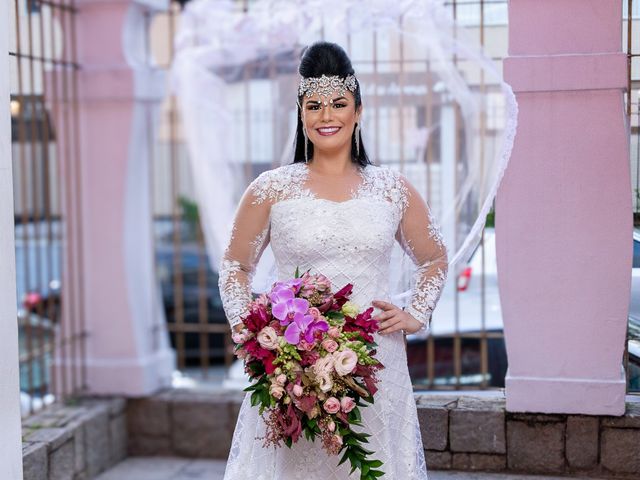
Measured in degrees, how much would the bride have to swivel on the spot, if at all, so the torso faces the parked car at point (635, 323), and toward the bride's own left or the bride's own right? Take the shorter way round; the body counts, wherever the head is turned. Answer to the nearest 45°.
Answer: approximately 135° to the bride's own left

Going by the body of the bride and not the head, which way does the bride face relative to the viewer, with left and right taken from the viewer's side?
facing the viewer

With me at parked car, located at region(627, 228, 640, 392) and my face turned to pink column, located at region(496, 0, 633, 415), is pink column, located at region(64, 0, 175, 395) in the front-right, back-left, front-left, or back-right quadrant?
front-right

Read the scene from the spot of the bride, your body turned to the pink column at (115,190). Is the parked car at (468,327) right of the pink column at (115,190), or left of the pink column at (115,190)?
right

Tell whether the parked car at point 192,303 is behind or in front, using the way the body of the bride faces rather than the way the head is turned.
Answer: behind

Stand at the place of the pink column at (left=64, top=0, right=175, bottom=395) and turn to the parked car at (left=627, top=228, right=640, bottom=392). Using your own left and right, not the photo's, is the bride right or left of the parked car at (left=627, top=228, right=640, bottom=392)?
right

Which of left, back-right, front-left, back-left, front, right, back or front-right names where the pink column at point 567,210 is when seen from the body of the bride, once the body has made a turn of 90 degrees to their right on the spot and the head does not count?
back-right

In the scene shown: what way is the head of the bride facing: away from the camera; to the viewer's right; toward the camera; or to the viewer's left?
toward the camera

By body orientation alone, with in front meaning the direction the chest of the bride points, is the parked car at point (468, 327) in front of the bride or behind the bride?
behind

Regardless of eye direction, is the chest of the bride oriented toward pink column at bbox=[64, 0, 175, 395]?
no
